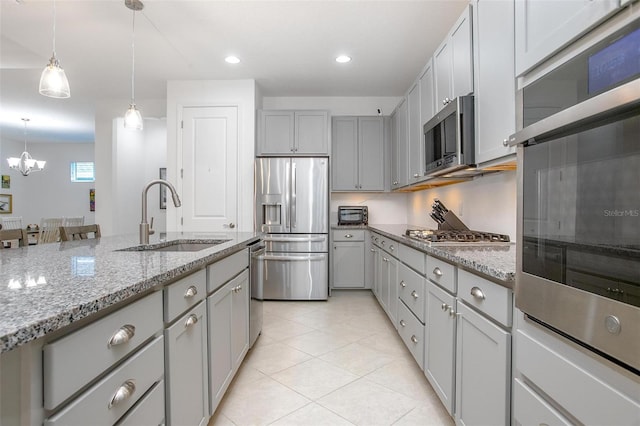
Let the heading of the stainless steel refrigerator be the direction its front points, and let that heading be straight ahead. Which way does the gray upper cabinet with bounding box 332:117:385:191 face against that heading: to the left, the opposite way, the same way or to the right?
the same way

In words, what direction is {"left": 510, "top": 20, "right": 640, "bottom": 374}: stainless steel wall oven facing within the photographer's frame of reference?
facing the viewer and to the left of the viewer

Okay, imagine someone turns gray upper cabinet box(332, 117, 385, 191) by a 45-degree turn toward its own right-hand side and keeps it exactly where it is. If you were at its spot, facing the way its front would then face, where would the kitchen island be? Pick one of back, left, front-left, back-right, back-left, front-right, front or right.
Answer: front-left

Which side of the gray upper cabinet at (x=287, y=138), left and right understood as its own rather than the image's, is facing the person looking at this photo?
front

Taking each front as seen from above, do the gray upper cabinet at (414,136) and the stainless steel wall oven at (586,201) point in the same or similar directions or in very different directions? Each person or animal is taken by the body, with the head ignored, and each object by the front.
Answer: same or similar directions

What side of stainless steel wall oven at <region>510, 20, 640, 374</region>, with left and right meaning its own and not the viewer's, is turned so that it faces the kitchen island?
front

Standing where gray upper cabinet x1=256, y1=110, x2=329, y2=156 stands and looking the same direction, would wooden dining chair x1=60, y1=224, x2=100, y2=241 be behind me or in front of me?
in front

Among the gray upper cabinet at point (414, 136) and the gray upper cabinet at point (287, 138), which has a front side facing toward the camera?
the gray upper cabinet at point (287, 138)

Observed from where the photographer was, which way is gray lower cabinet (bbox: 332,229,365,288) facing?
facing the viewer

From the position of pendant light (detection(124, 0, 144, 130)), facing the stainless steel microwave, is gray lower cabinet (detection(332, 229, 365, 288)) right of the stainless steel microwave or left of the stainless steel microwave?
left

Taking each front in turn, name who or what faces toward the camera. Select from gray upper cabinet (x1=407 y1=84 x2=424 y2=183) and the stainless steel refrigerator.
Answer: the stainless steel refrigerator

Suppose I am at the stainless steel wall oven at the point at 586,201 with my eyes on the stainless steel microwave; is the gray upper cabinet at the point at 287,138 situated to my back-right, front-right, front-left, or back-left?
front-left

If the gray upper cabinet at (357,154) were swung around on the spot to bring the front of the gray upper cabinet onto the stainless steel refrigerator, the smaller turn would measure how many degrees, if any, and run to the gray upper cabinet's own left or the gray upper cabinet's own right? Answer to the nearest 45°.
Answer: approximately 45° to the gray upper cabinet's own right

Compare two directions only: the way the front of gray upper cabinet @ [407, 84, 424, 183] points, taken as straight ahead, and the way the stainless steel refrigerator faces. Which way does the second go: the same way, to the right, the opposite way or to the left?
to the left

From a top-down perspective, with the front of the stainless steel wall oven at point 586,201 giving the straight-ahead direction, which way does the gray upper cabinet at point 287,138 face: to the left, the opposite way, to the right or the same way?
to the left
